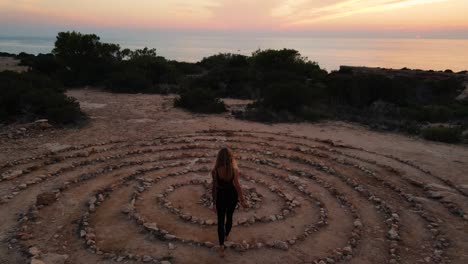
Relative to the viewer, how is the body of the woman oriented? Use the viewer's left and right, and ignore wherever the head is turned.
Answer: facing away from the viewer

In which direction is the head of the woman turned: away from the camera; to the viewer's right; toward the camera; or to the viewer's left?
away from the camera

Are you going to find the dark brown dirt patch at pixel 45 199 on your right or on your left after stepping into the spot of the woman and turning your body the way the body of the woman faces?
on your left

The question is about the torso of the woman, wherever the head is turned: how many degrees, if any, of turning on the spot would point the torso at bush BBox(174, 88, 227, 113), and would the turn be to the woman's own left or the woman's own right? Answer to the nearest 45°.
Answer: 0° — they already face it

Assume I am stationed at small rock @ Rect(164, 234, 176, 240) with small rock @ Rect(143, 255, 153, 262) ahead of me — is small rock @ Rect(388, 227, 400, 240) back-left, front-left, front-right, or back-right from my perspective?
back-left

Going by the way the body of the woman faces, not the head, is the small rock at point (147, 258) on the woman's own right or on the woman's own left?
on the woman's own left

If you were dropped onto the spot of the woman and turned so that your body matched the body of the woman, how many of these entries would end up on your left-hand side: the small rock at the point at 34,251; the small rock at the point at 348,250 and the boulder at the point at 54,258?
2

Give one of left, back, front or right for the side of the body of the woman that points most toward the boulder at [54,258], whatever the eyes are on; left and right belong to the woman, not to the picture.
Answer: left

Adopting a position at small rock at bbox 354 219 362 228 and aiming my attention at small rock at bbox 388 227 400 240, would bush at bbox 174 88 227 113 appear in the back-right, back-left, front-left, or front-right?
back-left

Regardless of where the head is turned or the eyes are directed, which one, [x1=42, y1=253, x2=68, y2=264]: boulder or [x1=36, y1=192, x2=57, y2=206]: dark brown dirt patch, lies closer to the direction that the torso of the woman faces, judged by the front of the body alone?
the dark brown dirt patch
